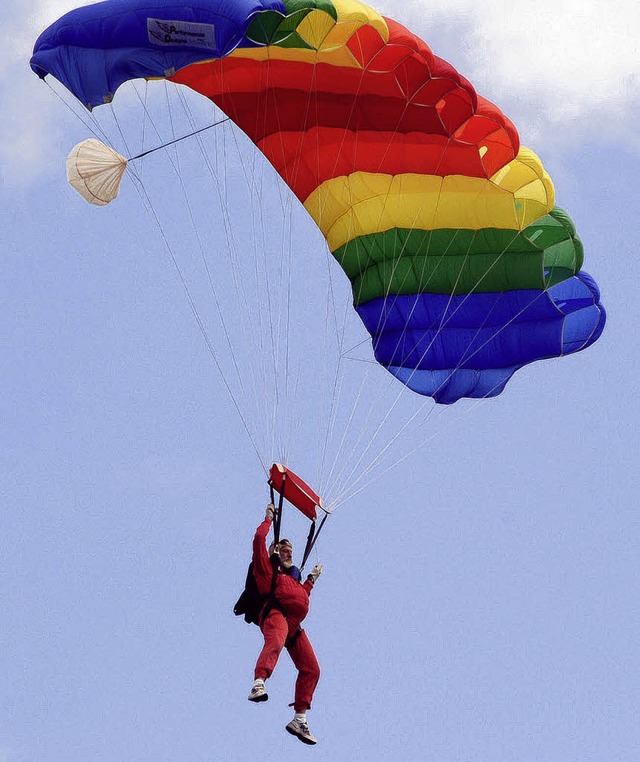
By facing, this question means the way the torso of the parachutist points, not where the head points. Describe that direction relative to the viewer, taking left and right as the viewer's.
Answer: facing the viewer and to the right of the viewer
